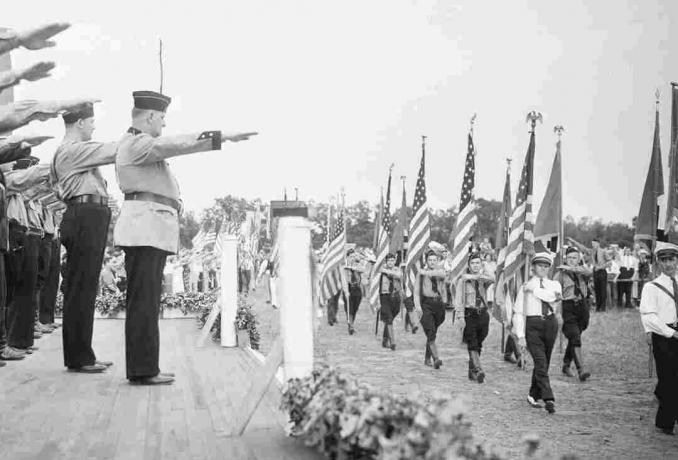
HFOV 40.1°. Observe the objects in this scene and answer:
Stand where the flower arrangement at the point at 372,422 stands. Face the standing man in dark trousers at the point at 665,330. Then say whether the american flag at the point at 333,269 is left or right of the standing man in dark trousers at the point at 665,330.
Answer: left

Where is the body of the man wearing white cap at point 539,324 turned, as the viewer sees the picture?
toward the camera

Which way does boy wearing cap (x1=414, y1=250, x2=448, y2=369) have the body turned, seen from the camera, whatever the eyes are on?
toward the camera

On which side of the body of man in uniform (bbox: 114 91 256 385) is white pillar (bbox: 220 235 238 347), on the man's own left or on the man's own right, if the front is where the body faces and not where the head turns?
on the man's own left

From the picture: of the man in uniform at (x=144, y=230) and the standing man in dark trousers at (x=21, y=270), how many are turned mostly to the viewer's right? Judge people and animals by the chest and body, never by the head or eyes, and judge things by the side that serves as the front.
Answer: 2

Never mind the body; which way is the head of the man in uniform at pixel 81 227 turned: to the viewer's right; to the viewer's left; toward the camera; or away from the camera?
to the viewer's right

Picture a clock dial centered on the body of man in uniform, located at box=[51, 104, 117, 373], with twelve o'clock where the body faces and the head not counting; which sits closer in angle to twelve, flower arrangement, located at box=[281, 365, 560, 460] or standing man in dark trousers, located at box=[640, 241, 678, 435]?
the standing man in dark trousers

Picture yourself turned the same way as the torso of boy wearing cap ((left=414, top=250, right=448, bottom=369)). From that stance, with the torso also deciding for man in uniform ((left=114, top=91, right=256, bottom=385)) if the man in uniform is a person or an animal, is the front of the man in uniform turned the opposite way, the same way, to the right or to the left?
to the left

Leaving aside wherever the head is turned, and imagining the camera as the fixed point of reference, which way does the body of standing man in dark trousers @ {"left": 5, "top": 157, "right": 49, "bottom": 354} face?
to the viewer's right

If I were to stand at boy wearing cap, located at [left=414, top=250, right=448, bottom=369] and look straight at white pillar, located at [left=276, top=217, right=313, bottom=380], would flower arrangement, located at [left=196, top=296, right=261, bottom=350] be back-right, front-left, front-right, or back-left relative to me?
front-right

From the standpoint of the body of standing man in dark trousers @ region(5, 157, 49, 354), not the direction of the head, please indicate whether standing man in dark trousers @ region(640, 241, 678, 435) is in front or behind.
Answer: in front

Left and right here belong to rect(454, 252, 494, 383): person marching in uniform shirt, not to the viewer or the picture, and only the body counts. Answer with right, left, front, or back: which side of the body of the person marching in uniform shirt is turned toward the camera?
front

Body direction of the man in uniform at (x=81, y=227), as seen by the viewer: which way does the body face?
to the viewer's right

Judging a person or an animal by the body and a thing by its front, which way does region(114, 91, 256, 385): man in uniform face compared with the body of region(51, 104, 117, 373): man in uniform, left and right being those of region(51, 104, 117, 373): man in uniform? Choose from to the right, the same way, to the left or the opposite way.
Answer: the same way

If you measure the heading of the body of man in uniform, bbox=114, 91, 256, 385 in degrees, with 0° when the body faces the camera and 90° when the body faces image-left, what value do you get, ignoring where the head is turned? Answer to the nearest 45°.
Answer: approximately 270°

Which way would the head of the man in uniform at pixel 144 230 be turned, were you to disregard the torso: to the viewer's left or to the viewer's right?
to the viewer's right

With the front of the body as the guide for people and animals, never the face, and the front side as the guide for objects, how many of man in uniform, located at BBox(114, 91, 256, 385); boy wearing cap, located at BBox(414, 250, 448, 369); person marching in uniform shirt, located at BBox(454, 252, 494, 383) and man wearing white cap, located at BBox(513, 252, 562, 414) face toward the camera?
3

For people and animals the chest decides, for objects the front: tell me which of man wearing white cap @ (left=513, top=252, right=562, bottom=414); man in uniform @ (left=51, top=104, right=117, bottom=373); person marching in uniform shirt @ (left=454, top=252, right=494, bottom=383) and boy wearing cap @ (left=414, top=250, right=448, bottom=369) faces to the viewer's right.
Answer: the man in uniform

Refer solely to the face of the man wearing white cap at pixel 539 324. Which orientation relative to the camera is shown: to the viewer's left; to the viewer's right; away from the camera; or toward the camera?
toward the camera
